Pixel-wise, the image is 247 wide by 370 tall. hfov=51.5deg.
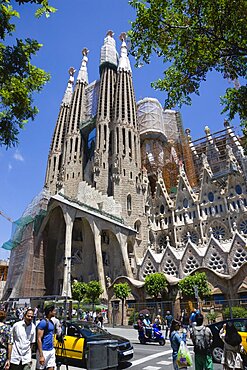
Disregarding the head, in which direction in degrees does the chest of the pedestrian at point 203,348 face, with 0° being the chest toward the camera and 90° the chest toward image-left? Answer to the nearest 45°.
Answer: approximately 180°

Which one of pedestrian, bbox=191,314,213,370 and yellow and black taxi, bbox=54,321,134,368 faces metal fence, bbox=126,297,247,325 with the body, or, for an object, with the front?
the pedestrian

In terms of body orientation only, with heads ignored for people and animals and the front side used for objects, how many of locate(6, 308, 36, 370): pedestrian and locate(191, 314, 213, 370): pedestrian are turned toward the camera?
1

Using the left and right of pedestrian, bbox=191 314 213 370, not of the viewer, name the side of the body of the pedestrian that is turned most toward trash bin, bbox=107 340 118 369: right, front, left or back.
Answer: left

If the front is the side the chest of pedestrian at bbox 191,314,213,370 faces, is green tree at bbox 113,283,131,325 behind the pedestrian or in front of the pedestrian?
in front

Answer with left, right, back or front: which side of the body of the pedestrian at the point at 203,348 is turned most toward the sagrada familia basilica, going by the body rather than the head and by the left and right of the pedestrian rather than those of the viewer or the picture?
front

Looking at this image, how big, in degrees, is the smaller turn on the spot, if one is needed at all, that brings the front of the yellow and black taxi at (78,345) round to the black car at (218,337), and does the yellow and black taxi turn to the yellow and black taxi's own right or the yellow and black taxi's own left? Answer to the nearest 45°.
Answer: approximately 45° to the yellow and black taxi's own left

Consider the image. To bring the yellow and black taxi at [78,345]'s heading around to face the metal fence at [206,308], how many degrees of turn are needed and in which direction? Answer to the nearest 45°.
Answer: approximately 90° to its left
